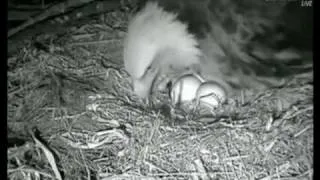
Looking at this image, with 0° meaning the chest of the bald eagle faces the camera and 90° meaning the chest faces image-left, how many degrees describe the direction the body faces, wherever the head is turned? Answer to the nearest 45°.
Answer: approximately 90°
